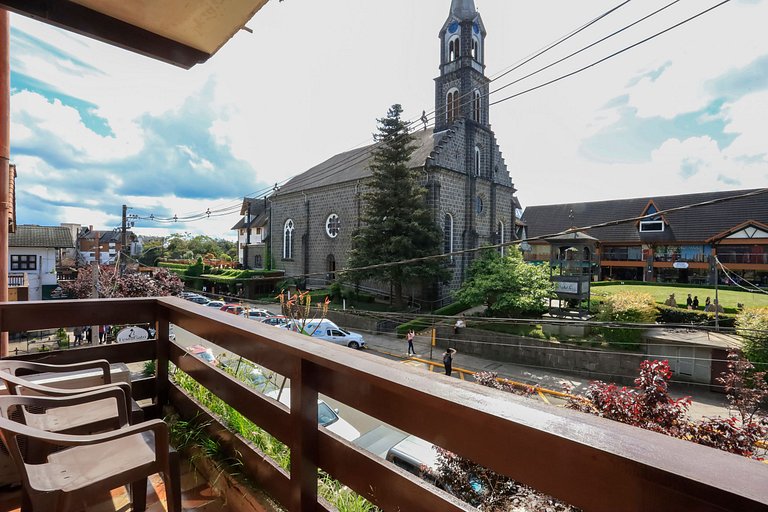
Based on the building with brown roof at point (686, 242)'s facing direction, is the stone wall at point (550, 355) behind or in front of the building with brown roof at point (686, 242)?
in front

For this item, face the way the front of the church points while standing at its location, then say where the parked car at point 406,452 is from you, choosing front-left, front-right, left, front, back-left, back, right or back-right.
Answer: front-right

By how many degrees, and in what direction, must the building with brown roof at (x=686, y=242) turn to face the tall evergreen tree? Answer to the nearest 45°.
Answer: approximately 45° to its right

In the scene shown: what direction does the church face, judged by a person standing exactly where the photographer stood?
facing the viewer and to the right of the viewer

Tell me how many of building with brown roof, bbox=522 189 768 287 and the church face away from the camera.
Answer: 0

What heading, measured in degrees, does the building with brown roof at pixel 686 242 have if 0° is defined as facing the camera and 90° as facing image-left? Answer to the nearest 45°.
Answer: approximately 0°

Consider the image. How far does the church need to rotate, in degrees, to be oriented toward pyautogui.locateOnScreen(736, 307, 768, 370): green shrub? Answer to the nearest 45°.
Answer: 0° — it already faces it

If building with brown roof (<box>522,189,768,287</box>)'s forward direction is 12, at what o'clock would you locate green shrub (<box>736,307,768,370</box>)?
The green shrub is roughly at 12 o'clock from the building with brown roof.

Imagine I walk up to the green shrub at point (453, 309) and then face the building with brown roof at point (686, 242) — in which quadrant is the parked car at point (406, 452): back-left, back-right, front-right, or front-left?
back-right

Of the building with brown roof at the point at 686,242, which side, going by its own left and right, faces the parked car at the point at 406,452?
front

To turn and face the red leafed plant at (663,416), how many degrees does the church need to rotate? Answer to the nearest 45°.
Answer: approximately 45° to its right

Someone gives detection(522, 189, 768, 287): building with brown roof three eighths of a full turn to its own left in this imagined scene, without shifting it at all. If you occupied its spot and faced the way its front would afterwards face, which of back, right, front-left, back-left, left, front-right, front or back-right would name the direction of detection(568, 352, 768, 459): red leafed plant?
back-right

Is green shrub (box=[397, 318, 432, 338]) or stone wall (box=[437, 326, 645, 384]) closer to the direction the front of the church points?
the stone wall

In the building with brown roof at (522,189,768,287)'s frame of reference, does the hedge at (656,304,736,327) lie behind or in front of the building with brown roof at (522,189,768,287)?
in front

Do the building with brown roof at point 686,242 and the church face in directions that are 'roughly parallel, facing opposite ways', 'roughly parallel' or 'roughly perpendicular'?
roughly perpendicular
